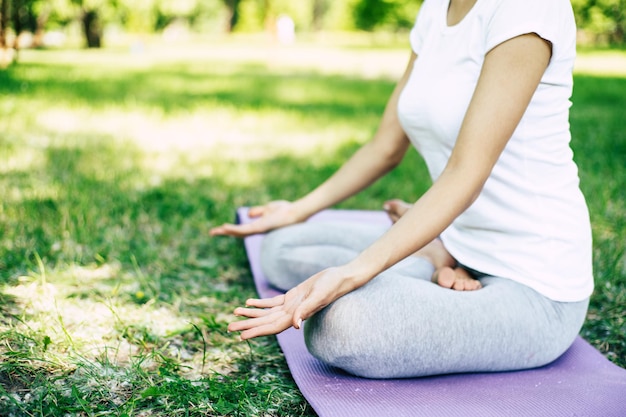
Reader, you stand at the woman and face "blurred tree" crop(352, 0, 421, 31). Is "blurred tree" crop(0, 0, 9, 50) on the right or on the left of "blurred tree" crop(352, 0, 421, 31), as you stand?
left

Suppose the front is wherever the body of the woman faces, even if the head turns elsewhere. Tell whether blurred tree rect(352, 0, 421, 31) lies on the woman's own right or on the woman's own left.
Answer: on the woman's own right

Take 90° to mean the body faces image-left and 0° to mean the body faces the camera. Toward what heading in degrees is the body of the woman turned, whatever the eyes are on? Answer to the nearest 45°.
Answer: approximately 45°

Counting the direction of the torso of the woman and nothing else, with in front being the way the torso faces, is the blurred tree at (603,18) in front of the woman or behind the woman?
behind

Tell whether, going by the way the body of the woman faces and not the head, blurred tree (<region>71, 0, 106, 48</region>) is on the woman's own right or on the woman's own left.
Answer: on the woman's own right

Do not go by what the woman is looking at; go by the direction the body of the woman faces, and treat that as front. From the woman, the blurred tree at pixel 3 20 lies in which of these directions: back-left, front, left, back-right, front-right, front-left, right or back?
right
